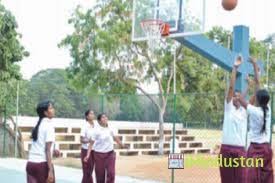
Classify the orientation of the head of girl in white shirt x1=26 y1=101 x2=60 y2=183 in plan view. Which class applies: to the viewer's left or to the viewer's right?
to the viewer's right

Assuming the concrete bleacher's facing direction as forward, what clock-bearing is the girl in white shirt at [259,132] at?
The girl in white shirt is roughly at 12 o'clock from the concrete bleacher.

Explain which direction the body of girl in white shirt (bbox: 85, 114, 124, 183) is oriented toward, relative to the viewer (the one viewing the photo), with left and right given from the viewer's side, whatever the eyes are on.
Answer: facing the viewer

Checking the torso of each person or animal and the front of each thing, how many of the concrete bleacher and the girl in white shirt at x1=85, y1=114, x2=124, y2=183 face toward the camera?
2

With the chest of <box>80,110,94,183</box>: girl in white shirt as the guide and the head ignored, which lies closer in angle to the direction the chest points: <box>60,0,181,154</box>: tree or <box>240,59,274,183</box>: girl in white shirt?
the girl in white shirt

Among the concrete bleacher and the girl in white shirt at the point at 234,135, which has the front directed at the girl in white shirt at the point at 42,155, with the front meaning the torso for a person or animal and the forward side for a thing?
the concrete bleacher

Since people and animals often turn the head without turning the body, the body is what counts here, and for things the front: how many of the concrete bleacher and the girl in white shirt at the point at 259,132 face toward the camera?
1

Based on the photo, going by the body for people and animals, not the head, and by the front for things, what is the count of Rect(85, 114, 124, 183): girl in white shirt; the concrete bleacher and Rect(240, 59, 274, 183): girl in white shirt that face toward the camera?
2

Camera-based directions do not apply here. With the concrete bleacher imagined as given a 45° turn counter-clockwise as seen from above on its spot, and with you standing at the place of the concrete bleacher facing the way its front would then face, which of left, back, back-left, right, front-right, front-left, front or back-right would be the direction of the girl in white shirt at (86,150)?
front-right

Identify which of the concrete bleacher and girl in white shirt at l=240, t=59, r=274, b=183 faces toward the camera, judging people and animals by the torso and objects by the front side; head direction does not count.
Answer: the concrete bleacher

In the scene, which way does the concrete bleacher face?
toward the camera

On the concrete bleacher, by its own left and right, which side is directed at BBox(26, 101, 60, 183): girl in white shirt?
front
